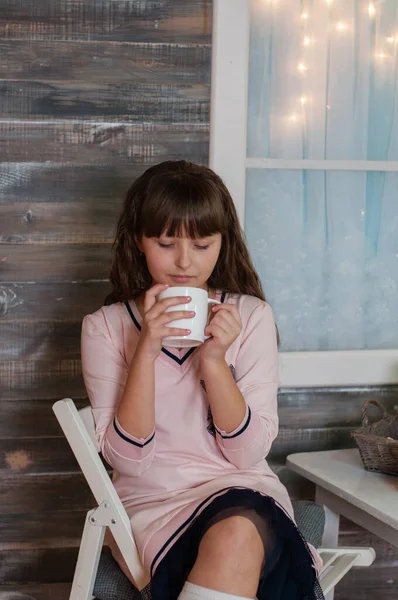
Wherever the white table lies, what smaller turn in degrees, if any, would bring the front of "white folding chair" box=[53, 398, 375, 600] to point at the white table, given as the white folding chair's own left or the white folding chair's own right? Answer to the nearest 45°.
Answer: approximately 45° to the white folding chair's own left

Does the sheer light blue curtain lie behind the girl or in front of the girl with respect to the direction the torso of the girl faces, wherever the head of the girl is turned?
behind

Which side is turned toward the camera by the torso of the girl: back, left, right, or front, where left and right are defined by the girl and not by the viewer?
front

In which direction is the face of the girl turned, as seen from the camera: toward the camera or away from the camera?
toward the camera
